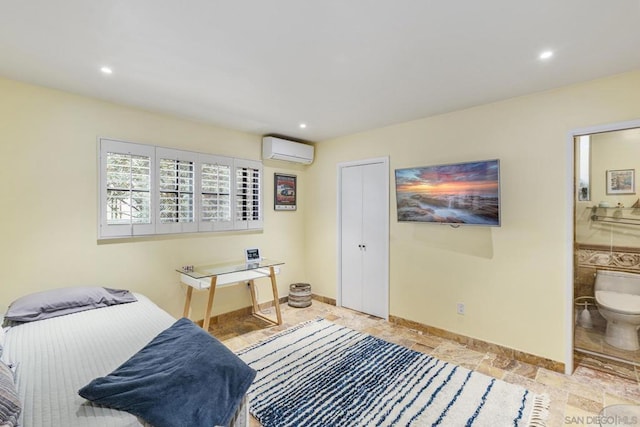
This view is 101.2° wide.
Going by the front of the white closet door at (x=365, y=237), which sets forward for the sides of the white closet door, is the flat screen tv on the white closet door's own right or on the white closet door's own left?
on the white closet door's own left

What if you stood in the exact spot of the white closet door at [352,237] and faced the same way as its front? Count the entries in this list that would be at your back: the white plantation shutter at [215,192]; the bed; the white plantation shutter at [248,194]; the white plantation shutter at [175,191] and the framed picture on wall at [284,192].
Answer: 0

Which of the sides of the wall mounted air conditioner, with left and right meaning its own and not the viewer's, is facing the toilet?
front

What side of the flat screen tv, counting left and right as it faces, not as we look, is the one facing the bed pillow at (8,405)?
front

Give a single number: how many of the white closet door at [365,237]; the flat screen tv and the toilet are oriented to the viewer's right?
0

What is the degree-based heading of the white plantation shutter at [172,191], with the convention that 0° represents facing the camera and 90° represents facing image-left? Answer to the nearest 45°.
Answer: approximately 315°

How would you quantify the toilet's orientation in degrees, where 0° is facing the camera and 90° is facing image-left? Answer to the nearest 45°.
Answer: approximately 0°

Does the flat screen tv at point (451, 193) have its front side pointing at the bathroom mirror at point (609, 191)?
no

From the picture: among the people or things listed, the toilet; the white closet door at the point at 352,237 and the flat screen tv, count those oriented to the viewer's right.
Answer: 0

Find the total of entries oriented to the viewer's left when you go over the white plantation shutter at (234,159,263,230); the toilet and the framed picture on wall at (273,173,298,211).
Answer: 0

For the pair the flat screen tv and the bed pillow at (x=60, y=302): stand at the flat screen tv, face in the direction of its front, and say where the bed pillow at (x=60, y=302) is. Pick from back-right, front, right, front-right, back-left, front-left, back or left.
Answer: front

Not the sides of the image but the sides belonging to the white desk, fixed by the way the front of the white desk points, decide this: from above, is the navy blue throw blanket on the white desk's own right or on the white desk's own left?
on the white desk's own right

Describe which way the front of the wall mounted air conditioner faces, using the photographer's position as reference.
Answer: facing the viewer and to the right of the viewer

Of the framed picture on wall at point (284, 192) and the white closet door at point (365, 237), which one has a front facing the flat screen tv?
the framed picture on wall

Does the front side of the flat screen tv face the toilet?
no

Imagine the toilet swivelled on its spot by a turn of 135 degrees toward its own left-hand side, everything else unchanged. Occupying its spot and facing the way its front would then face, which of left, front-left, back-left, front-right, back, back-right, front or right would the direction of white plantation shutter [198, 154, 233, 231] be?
back

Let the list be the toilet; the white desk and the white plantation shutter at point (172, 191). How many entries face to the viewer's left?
0

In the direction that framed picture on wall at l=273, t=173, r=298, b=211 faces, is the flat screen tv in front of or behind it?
in front

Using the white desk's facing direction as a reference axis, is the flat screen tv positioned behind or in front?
in front
